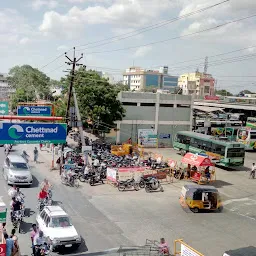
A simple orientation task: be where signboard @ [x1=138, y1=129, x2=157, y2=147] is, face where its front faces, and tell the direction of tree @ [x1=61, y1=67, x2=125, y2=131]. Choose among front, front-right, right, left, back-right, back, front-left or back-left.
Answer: front-right

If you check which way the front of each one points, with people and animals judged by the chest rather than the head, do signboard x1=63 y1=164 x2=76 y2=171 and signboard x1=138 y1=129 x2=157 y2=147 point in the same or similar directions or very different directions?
same or similar directions

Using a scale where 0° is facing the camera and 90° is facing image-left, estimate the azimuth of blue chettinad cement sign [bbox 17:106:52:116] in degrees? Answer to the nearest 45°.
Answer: approximately 0°

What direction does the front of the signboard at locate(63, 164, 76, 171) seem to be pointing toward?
toward the camera

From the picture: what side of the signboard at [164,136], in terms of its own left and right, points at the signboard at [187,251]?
front

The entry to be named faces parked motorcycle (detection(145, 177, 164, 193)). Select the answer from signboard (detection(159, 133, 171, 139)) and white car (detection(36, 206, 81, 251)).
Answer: the signboard

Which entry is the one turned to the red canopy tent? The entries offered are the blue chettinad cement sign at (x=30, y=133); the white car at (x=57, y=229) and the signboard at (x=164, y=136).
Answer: the signboard

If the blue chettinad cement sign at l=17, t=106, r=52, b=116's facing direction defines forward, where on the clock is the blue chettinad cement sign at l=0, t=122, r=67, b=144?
the blue chettinad cement sign at l=0, t=122, r=67, b=144 is roughly at 12 o'clock from the blue chettinad cement sign at l=17, t=106, r=52, b=116.

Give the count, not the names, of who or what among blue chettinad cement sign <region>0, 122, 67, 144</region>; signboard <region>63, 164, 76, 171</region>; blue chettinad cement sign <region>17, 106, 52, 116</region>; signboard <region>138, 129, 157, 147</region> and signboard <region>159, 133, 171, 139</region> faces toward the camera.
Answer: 5

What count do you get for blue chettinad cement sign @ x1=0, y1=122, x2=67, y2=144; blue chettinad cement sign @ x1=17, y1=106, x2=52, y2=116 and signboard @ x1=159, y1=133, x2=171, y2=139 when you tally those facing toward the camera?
3

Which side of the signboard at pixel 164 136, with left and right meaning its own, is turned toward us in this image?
front

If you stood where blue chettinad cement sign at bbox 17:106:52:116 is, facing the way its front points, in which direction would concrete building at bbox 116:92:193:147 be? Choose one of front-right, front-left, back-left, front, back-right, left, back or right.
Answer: back-left

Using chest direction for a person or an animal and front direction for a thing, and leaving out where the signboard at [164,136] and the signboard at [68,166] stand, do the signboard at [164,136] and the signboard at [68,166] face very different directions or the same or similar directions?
same or similar directions

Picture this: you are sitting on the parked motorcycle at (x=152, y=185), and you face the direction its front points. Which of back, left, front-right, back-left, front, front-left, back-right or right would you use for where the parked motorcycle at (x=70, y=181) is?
back-right

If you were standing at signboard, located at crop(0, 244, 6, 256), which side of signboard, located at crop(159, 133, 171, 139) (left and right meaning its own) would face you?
front

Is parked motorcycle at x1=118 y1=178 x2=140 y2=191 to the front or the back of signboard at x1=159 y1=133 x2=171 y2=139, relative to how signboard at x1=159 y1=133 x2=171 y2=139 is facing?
to the front

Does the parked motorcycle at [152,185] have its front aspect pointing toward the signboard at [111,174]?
no

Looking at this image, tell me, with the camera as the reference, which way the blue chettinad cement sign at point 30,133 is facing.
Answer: facing the viewer

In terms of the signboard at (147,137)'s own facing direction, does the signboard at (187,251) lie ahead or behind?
ahead
